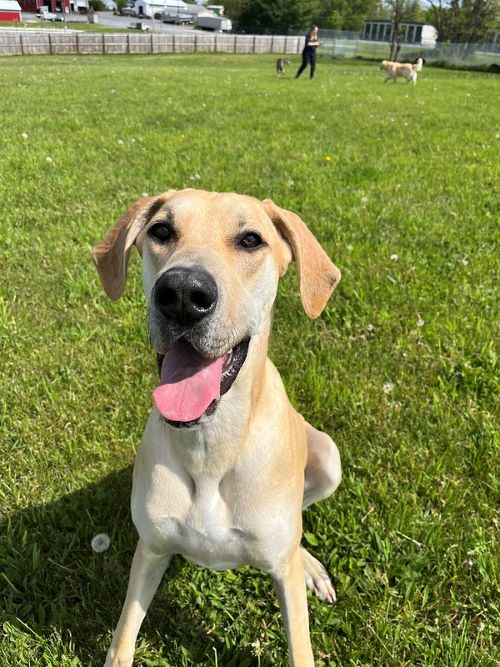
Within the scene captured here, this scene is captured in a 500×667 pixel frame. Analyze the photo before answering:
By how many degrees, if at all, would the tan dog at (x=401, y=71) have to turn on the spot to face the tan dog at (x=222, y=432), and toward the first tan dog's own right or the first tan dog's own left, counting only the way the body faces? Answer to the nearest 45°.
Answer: approximately 90° to the first tan dog's own left

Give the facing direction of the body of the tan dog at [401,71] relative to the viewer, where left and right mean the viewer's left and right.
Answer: facing to the left of the viewer

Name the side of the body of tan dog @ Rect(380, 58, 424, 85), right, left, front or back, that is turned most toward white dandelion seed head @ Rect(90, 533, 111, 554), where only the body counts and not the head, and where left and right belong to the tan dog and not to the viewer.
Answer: left
